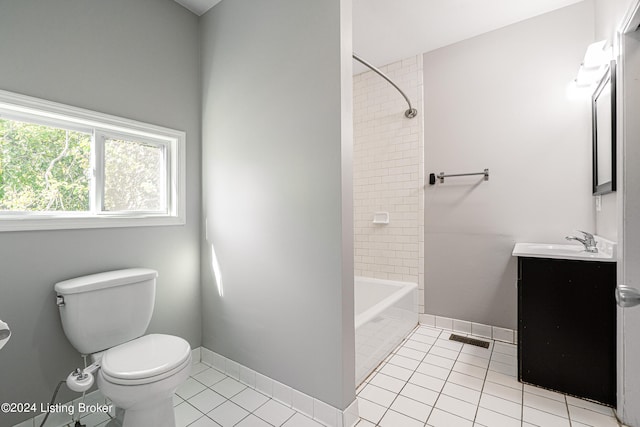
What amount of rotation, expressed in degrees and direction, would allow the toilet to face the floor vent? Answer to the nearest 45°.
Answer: approximately 45° to its left

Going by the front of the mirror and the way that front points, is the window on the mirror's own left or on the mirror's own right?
on the mirror's own left

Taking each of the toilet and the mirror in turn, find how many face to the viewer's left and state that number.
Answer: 1

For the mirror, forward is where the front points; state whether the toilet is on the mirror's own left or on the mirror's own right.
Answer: on the mirror's own left

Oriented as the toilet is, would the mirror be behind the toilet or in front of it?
in front

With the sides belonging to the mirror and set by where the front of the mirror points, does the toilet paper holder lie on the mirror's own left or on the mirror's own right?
on the mirror's own left

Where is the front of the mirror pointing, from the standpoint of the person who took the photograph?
facing to the left of the viewer

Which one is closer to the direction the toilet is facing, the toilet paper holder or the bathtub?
the bathtub

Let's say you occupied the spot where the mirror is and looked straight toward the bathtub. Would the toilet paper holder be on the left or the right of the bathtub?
left

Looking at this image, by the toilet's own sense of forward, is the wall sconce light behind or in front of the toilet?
in front

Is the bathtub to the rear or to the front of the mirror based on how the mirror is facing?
to the front
